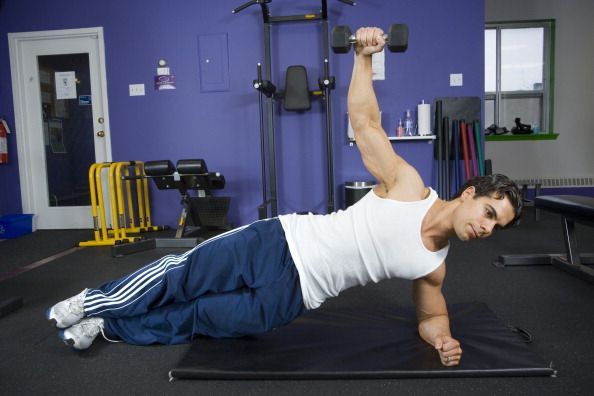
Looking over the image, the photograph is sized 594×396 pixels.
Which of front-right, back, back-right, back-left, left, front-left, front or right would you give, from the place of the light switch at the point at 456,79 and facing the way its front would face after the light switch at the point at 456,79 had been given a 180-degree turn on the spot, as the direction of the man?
back

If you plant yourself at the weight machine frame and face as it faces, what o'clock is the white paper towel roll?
The white paper towel roll is roughly at 9 o'clock from the weight machine frame.

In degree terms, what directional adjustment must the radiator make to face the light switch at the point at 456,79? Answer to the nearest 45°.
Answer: approximately 45° to its right

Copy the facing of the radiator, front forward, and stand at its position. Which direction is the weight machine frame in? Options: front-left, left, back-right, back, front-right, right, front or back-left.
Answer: front-right

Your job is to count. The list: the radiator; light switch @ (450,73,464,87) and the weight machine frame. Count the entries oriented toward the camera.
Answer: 3

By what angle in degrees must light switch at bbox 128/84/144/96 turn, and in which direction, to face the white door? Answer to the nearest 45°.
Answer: approximately 135° to its right

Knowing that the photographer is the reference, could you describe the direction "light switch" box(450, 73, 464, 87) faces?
facing the viewer

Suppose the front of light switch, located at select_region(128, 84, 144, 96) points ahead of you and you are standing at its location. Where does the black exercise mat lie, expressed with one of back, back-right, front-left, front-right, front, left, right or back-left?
front

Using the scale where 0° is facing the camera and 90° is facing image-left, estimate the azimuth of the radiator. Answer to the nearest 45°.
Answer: approximately 0°

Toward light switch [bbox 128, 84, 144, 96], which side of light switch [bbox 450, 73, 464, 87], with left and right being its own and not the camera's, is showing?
right

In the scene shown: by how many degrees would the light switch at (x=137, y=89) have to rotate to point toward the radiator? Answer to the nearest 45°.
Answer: approximately 90° to its left

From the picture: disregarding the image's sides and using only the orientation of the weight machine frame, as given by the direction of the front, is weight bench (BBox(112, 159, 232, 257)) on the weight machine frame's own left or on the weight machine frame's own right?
on the weight machine frame's own right
